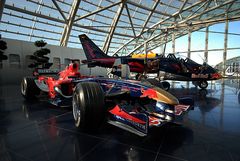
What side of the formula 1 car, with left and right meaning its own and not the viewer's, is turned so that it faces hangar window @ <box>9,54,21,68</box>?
back

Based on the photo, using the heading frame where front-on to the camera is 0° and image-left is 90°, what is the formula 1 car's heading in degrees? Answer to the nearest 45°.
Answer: approximately 315°
